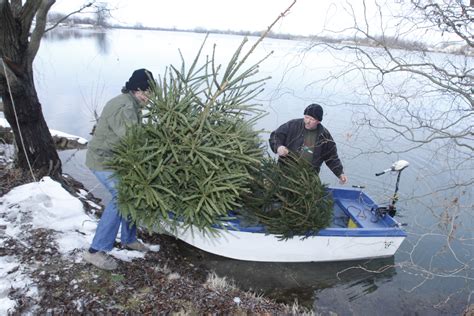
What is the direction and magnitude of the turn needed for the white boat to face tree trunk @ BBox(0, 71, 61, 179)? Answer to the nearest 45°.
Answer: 0° — it already faces it

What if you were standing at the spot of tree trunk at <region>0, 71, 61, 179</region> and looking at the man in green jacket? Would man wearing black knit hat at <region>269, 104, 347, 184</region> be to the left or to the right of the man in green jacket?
left

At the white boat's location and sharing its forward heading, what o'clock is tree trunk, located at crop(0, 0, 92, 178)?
The tree trunk is roughly at 12 o'clock from the white boat.

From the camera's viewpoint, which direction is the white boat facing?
to the viewer's left
